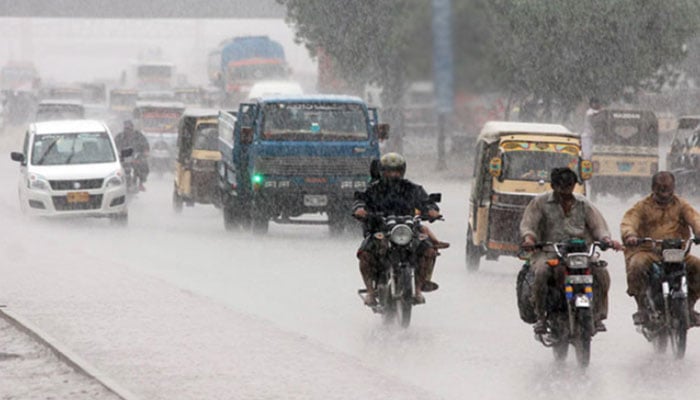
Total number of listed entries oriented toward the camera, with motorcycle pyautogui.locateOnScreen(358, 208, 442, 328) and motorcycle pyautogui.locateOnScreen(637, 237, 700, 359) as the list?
2

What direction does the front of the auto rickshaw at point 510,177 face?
toward the camera

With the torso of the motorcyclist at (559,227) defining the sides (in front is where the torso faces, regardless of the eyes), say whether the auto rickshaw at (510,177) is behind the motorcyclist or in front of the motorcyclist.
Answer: behind

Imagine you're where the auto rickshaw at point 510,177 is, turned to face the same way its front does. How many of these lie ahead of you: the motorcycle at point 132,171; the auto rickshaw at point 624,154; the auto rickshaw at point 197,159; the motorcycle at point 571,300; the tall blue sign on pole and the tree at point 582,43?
1

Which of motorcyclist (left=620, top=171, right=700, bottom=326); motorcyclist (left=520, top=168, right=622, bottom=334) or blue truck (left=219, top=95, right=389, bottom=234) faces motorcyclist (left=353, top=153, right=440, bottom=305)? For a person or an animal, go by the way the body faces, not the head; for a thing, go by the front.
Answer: the blue truck

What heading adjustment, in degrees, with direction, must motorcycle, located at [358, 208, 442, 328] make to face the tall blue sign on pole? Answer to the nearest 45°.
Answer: approximately 180°

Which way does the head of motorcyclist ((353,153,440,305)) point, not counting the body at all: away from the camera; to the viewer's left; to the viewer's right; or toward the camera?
toward the camera

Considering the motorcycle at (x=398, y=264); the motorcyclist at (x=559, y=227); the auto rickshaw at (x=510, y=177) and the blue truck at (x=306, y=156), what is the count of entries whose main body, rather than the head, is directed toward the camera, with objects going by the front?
4

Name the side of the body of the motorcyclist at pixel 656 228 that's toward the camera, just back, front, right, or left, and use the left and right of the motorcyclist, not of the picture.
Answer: front

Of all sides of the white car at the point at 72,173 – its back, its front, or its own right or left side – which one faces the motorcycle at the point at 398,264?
front

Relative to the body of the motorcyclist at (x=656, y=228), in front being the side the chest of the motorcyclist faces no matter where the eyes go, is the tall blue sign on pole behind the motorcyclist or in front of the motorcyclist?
behind

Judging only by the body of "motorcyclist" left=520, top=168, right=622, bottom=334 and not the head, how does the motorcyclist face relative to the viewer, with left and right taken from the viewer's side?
facing the viewer

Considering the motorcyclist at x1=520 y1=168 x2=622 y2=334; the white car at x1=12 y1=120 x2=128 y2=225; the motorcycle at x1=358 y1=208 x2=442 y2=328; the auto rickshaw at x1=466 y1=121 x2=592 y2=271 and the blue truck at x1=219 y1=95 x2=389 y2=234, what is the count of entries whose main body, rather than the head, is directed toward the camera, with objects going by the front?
5

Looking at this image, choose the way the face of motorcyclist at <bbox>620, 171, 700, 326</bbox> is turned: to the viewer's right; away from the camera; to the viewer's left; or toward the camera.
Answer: toward the camera
